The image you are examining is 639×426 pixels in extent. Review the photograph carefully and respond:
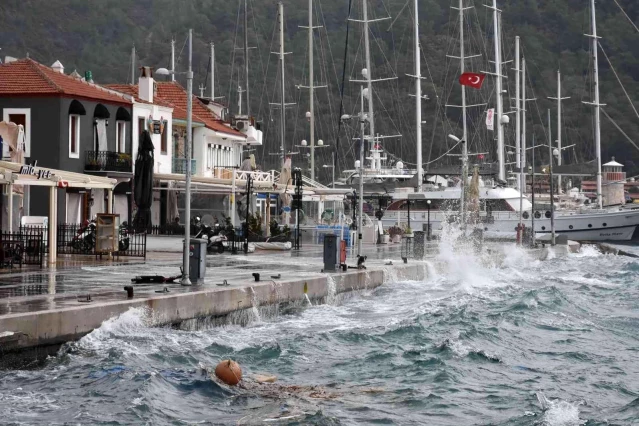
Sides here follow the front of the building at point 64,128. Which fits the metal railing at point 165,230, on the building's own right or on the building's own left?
on the building's own left

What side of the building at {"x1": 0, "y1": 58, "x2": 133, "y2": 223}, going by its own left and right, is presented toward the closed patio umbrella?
front

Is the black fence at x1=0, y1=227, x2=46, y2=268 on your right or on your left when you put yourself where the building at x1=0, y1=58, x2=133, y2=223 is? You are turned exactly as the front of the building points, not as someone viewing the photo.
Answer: on your right

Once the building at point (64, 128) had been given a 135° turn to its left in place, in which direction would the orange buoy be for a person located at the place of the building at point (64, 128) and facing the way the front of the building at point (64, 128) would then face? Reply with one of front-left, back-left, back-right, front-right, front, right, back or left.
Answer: back

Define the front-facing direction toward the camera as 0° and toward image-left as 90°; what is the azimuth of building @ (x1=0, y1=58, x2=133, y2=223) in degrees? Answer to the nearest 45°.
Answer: approximately 315°
